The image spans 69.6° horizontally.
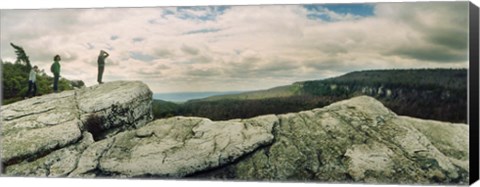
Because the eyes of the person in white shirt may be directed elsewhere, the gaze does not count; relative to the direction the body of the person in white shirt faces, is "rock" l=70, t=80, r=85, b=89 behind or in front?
in front

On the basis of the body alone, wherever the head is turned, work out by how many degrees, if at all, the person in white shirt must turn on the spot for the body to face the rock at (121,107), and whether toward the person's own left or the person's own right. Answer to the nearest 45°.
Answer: approximately 45° to the person's own right

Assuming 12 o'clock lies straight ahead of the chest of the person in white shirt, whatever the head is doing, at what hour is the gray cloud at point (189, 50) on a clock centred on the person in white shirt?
The gray cloud is roughly at 1 o'clock from the person in white shirt.
